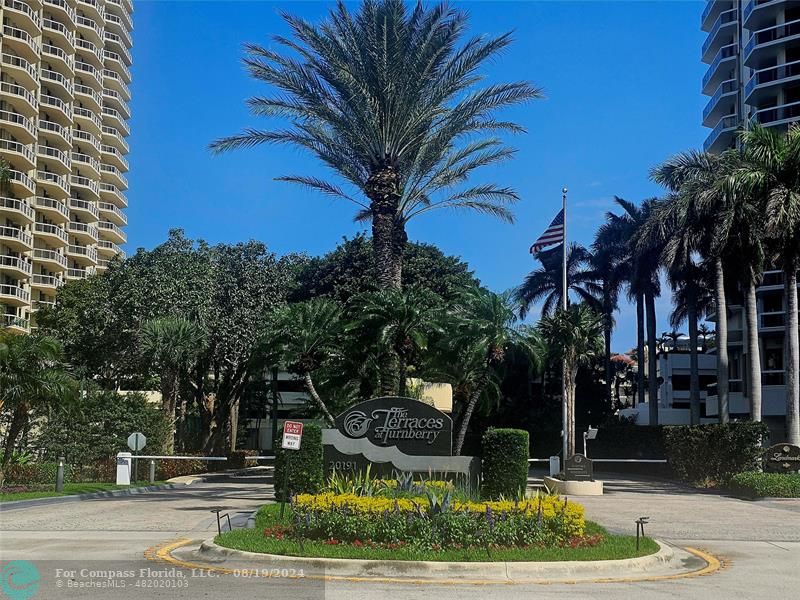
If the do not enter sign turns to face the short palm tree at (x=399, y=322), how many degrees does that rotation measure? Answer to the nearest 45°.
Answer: approximately 180°

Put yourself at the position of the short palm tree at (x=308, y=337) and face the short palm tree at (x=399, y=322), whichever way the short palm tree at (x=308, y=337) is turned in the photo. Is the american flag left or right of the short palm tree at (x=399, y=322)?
left

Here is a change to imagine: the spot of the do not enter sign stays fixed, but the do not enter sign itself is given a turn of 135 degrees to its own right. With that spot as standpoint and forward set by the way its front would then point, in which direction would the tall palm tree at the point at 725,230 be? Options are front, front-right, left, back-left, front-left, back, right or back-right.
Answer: right

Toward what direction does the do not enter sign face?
toward the camera

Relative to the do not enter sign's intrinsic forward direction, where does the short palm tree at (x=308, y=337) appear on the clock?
The short palm tree is roughly at 6 o'clock from the do not enter sign.

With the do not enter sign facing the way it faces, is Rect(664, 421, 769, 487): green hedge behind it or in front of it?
behind

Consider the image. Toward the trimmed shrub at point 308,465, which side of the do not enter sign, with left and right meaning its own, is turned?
back

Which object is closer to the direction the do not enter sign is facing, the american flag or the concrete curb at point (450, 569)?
the concrete curb

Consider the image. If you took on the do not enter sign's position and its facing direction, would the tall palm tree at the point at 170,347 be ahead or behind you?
behind

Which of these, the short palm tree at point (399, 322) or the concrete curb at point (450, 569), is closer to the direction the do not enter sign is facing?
the concrete curb
